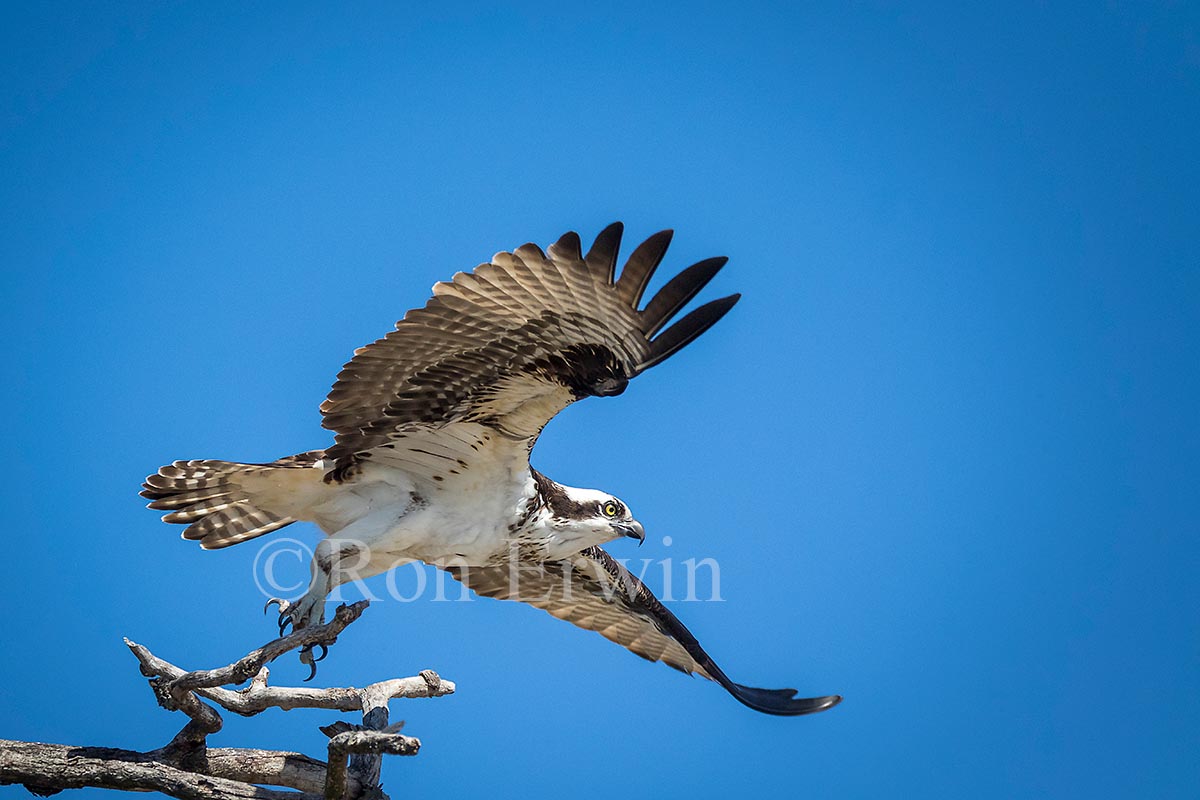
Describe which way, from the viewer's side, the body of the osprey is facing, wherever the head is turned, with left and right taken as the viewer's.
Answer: facing to the right of the viewer
